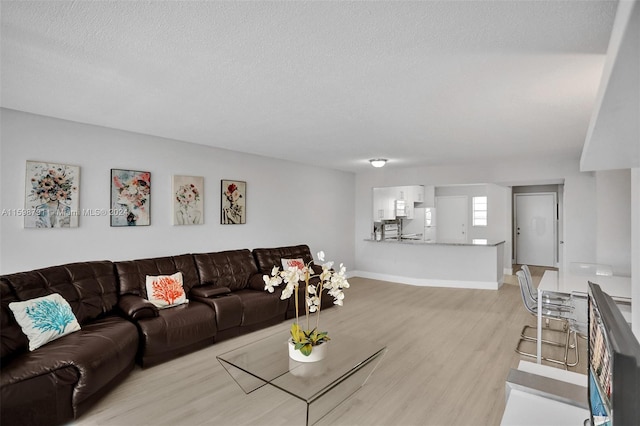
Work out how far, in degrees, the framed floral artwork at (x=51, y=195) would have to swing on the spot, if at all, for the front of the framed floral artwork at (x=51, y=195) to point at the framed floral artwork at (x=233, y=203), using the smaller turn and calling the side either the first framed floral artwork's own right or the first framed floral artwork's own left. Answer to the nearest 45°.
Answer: approximately 45° to the first framed floral artwork's own left

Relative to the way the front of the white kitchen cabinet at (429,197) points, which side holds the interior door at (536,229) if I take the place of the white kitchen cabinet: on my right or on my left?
on my left

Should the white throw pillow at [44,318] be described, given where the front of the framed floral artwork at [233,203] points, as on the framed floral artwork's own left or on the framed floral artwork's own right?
on the framed floral artwork's own right

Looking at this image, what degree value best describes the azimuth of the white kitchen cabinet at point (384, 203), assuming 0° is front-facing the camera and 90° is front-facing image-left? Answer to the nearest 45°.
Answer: approximately 0°

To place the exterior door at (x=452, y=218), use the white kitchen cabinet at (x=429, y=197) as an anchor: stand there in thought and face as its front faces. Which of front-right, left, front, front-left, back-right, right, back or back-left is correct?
back-left

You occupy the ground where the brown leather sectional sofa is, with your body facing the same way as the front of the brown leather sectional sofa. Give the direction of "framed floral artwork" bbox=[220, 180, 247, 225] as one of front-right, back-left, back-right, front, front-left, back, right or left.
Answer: left

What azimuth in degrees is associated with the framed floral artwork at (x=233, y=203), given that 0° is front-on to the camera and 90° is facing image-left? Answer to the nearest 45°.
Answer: approximately 315°

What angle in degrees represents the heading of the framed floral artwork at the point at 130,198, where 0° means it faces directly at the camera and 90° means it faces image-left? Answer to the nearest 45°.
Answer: approximately 315°

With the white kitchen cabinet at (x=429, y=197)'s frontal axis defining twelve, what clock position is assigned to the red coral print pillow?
The red coral print pillow is roughly at 1 o'clock from the white kitchen cabinet.

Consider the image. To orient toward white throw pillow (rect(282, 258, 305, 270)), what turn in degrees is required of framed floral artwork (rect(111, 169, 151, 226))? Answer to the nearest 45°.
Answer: approximately 45° to its left

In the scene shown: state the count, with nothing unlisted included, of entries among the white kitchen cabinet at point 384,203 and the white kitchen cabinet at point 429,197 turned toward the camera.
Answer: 2

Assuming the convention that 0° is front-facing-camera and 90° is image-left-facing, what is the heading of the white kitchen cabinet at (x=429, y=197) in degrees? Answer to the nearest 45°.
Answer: approximately 0°
